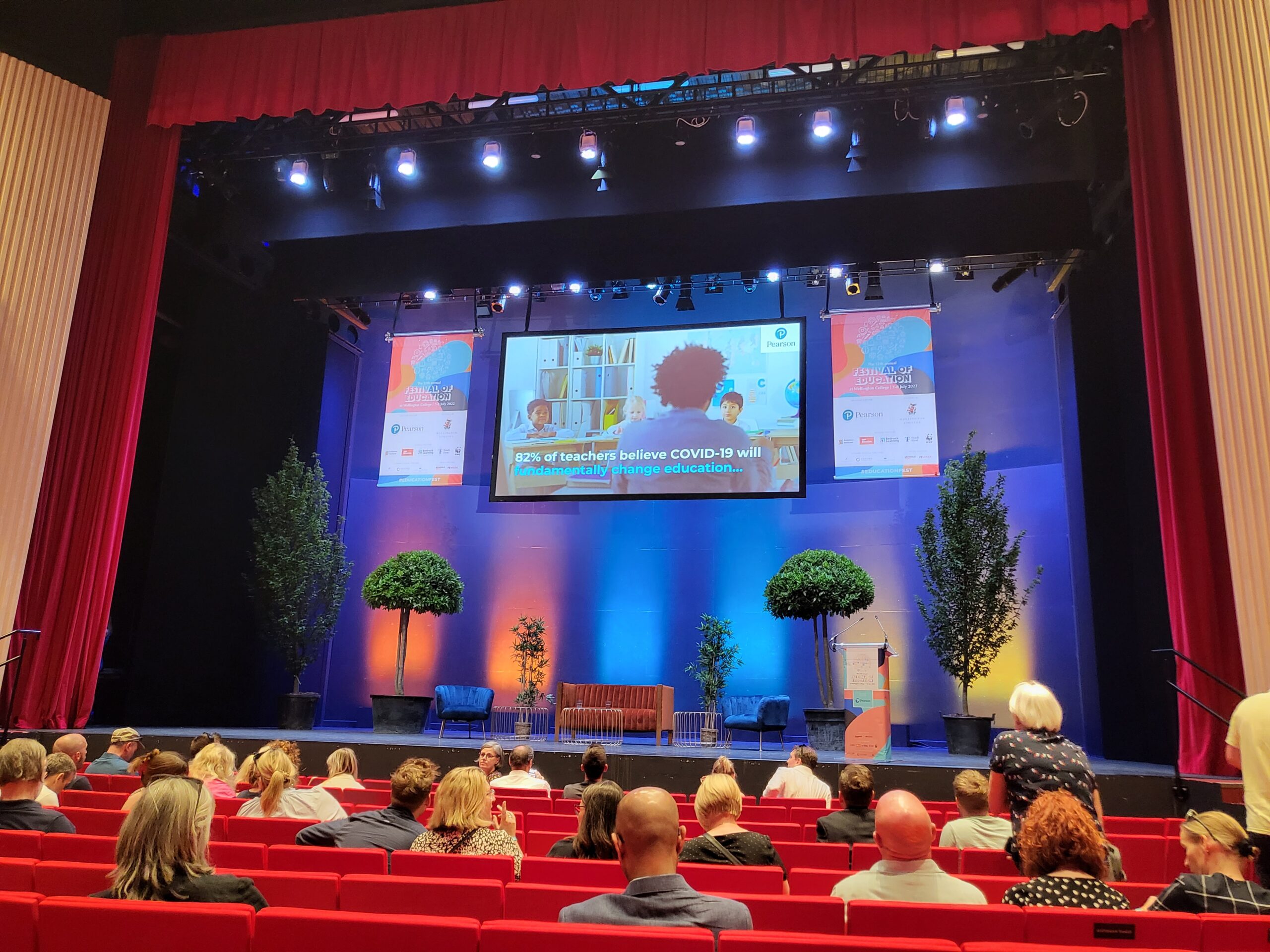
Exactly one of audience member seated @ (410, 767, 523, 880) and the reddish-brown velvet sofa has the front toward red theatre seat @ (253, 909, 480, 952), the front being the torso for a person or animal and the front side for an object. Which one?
the reddish-brown velvet sofa

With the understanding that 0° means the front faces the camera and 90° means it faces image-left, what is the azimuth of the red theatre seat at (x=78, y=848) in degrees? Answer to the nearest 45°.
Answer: approximately 180°

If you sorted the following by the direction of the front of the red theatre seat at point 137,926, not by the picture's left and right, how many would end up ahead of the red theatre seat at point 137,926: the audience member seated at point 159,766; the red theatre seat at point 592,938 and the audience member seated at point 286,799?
2

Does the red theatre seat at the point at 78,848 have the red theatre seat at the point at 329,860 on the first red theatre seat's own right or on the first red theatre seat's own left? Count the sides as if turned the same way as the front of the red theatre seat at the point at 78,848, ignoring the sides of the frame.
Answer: on the first red theatre seat's own right

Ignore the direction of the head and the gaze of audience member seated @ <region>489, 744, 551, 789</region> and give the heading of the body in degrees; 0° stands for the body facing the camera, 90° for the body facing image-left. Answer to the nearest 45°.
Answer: approximately 180°

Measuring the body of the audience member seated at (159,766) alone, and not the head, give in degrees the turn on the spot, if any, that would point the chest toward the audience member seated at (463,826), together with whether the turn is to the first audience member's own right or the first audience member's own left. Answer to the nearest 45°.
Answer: approximately 90° to the first audience member's own right

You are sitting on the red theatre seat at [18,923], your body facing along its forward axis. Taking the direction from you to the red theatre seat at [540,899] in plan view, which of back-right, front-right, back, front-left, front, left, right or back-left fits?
right

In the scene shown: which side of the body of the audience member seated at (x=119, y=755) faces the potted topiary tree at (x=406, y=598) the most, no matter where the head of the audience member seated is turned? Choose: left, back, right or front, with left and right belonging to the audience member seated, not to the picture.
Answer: front

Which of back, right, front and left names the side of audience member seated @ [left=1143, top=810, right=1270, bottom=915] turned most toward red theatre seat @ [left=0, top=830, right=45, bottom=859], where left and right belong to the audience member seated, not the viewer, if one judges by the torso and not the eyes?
left

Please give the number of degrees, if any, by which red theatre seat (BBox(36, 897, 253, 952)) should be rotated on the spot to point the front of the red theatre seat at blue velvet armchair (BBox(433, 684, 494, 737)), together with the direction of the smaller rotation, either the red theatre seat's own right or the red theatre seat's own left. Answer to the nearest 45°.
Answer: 0° — it already faces it

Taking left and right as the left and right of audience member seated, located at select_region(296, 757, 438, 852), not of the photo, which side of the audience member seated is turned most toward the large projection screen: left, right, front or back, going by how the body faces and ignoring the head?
front

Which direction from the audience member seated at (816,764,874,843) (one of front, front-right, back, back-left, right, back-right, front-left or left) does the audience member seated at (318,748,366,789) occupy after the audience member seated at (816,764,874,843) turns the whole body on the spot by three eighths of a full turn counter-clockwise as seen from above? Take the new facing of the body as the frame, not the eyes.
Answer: front-right

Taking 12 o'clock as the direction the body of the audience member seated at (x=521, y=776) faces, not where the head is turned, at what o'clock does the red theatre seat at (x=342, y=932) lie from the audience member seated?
The red theatre seat is roughly at 6 o'clock from the audience member seated.

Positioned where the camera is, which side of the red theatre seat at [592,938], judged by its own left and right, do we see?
back

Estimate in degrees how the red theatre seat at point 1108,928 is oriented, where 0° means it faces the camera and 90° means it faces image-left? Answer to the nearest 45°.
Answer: approximately 180°

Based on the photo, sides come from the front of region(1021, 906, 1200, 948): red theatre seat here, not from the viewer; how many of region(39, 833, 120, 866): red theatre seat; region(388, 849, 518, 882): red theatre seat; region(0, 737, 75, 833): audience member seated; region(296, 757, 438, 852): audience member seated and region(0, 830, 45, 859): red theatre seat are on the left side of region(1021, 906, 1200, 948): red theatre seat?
5

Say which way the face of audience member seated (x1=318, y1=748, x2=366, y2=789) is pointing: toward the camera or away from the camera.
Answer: away from the camera

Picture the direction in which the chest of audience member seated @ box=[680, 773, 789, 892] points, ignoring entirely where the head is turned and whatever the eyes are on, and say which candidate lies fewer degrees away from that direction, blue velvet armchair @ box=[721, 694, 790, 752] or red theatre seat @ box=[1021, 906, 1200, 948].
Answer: the blue velvet armchair

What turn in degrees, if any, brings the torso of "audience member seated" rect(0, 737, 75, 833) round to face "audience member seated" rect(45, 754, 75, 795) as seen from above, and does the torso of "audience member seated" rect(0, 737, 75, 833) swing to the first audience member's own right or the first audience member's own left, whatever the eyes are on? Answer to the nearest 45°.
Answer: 0° — they already face them
